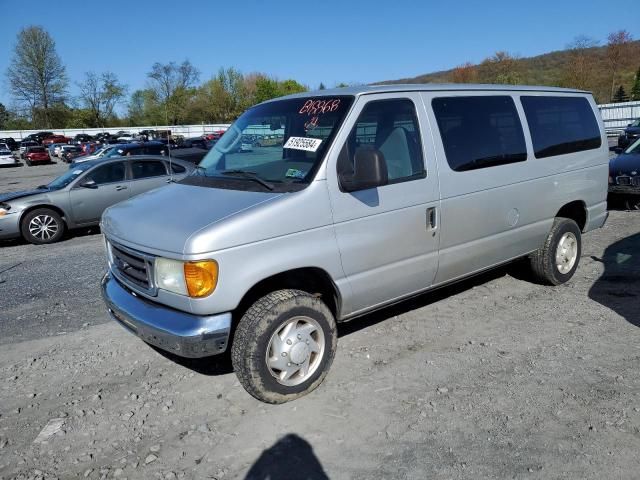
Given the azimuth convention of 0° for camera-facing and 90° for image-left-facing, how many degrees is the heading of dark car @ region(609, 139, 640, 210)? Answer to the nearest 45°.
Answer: approximately 45°

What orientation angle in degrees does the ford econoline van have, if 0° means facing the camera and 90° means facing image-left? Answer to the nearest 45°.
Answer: approximately 45°

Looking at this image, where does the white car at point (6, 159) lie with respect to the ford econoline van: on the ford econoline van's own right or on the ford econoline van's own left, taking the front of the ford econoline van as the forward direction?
on the ford econoline van's own right

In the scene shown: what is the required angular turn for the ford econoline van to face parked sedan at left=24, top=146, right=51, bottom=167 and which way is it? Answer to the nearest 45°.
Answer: approximately 90° to its right
